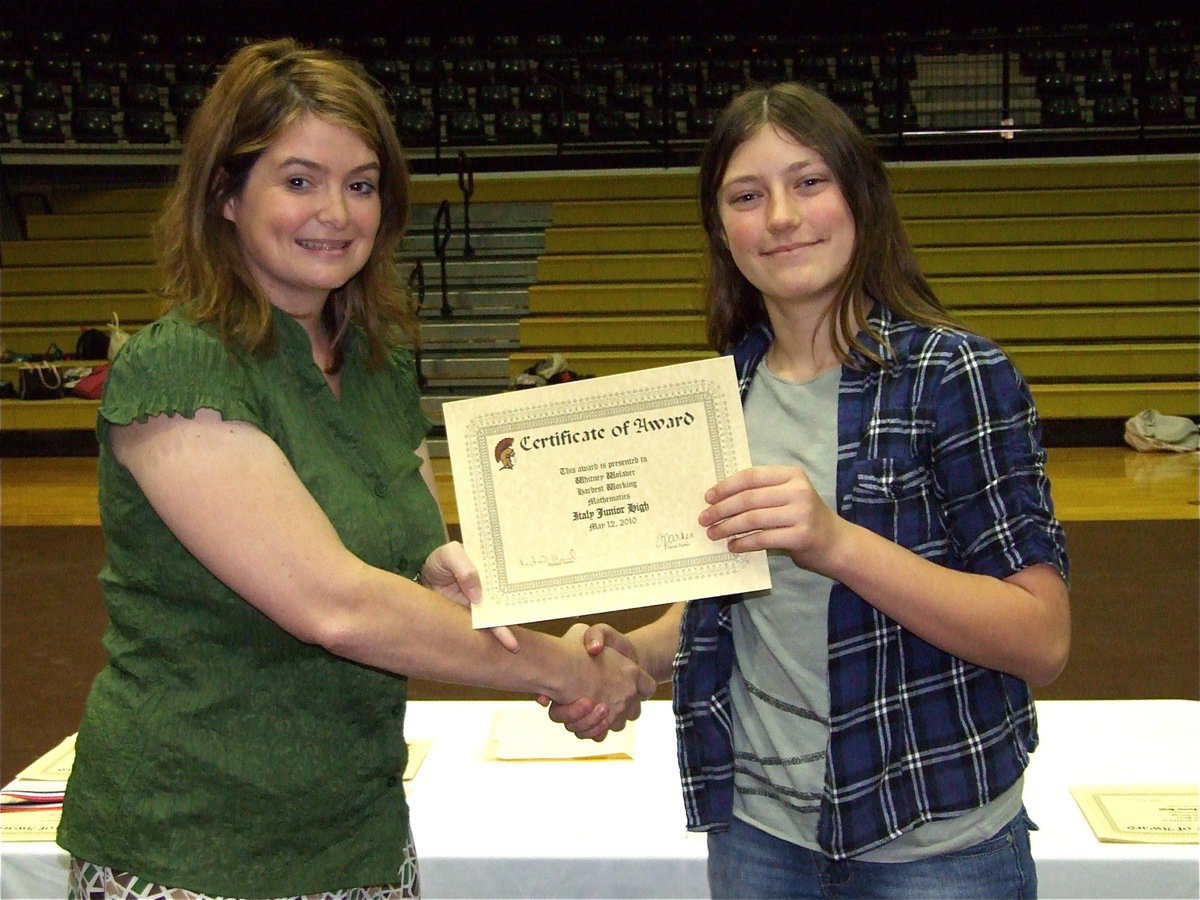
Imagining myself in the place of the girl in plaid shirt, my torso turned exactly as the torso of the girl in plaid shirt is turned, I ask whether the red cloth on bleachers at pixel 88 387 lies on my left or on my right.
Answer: on my right

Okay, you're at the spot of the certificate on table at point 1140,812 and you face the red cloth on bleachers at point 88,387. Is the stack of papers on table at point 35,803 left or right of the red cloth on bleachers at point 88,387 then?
left

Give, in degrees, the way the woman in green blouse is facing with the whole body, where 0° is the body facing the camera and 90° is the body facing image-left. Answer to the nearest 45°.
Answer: approximately 315°

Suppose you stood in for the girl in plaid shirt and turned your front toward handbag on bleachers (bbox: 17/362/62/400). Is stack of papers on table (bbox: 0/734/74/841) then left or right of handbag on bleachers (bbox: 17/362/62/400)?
left

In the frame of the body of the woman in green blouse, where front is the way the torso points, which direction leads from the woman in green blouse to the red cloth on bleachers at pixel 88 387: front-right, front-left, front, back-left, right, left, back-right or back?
back-left

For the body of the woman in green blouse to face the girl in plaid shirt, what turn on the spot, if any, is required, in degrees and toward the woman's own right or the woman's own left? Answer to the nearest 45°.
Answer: approximately 45° to the woman's own left

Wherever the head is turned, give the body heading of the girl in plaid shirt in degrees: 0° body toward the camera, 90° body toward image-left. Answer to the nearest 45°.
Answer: approximately 45°
